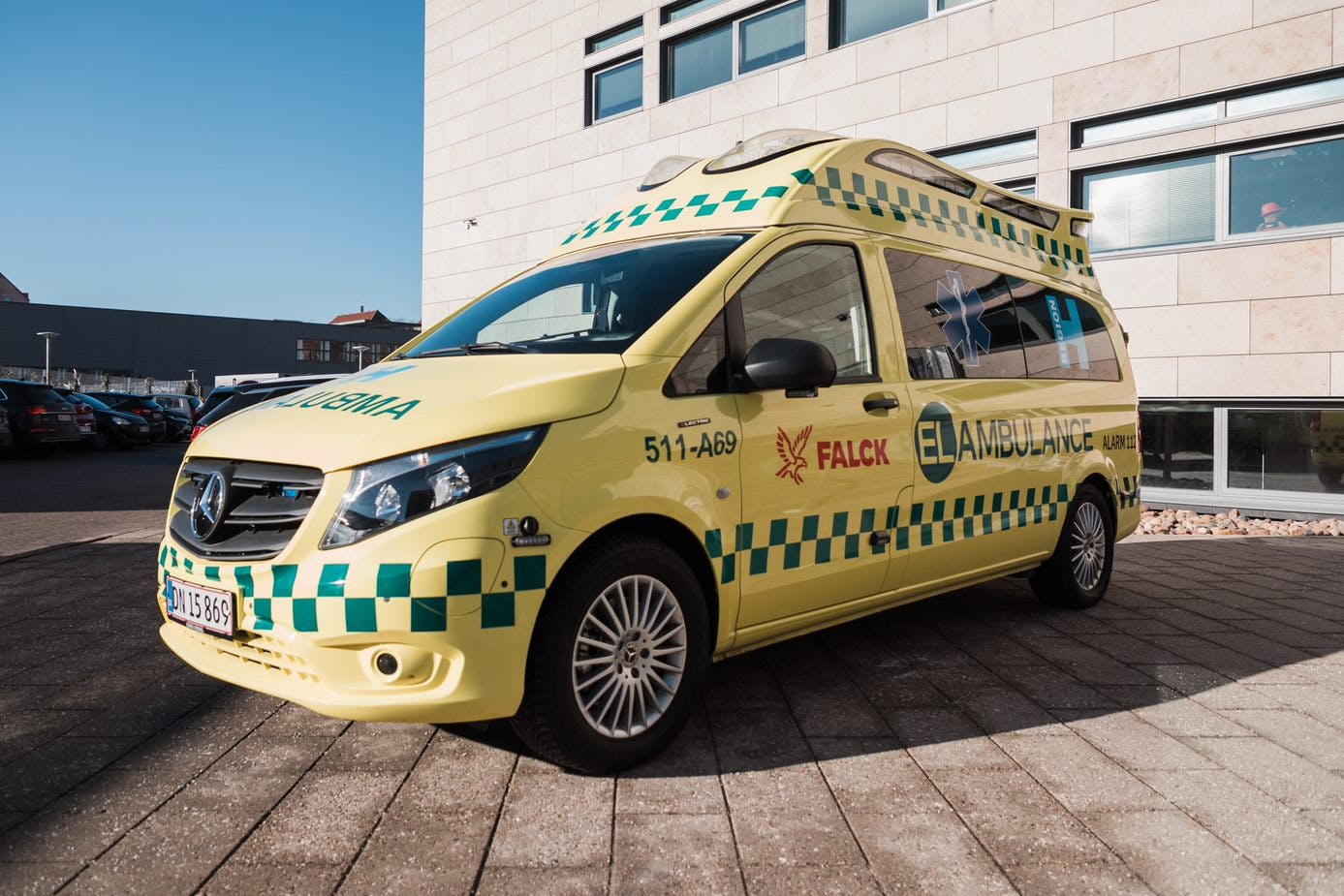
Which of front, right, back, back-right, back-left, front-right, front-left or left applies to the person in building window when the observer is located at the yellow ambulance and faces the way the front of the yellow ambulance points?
back

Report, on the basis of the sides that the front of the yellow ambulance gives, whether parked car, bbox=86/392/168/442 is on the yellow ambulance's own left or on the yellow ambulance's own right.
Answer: on the yellow ambulance's own right

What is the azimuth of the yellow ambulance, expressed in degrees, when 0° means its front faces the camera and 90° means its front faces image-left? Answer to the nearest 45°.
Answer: approximately 45°

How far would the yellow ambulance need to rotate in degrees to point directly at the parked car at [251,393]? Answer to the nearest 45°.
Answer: approximately 90° to its right

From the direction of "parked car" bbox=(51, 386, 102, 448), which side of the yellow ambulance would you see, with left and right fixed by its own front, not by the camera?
right

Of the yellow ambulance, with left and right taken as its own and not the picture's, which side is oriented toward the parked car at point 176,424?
right
